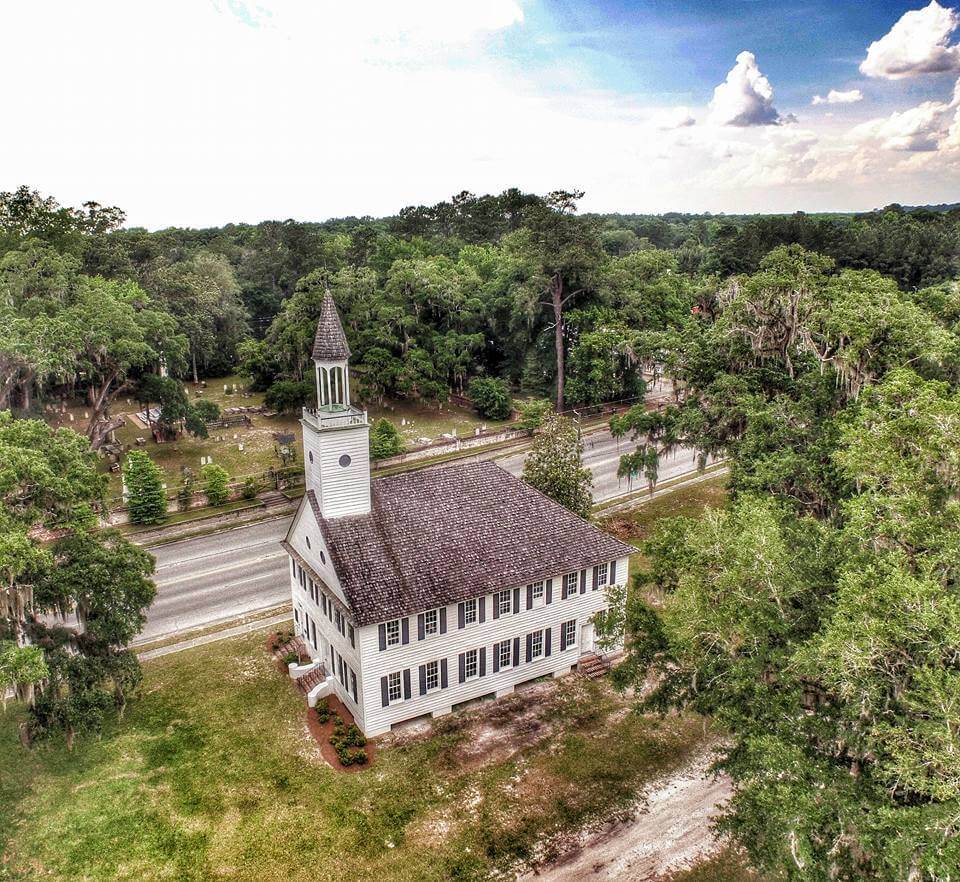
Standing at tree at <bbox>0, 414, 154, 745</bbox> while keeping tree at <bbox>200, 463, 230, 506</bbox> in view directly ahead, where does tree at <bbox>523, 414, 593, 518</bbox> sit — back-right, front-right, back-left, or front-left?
front-right

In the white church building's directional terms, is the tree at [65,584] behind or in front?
in front

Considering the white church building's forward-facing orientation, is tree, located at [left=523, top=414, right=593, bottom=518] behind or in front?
behind

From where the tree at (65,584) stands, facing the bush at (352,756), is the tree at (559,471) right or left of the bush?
left

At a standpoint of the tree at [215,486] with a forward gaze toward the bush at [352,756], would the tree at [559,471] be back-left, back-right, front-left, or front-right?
front-left

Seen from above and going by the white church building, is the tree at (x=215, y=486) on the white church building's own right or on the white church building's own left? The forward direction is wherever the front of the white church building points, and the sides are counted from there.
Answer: on the white church building's own right

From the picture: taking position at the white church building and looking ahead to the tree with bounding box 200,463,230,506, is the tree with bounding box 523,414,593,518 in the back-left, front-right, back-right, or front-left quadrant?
front-right

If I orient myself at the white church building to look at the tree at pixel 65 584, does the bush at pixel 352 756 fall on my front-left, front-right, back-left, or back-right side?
front-left

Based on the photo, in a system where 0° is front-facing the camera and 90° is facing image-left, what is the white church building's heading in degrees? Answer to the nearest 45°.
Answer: approximately 45°

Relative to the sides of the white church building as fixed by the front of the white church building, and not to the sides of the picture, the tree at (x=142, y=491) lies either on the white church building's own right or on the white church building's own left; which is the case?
on the white church building's own right

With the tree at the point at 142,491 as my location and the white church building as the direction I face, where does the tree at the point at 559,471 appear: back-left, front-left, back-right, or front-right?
front-left
